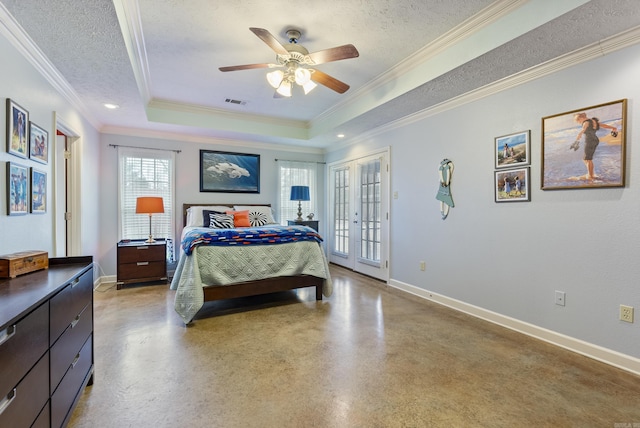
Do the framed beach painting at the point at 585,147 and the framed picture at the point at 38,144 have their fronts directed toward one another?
yes

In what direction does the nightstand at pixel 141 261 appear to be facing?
toward the camera

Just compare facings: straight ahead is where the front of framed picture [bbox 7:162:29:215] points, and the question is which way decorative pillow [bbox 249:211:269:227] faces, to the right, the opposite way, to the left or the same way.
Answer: to the right

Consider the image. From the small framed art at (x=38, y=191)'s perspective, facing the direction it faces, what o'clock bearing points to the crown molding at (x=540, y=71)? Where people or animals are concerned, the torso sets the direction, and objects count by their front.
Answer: The crown molding is roughly at 12 o'clock from the small framed art.

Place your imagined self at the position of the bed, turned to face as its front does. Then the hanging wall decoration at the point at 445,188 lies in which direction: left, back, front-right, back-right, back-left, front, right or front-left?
left

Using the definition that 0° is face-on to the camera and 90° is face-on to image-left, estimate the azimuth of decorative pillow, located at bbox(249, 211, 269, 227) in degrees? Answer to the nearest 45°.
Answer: approximately 0°

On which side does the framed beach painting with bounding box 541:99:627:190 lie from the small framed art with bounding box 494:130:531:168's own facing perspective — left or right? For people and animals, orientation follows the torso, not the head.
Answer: on its left

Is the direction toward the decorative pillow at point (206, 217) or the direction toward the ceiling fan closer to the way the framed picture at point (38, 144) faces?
the ceiling fan

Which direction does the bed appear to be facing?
toward the camera

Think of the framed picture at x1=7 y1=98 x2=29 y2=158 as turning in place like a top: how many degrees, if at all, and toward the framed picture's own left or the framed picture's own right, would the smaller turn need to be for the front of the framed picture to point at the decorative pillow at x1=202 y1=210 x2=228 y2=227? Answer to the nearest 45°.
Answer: approximately 90° to the framed picture's own left

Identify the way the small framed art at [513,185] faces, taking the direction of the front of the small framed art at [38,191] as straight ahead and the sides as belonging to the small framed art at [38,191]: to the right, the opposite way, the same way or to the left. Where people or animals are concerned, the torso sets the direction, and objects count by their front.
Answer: the opposite way

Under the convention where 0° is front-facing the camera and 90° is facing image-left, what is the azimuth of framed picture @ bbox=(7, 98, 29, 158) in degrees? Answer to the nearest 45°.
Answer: approximately 315°

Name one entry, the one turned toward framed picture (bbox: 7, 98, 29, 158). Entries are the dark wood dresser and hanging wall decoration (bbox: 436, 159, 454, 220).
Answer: the hanging wall decoration

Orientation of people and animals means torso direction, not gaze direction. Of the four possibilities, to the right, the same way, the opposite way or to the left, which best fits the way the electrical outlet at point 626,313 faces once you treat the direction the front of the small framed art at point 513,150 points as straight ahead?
the same way

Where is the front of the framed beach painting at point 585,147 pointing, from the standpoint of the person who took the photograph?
facing the viewer and to the left of the viewer

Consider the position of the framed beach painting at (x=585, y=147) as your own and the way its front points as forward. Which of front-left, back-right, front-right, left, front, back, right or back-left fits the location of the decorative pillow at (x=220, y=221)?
front-right

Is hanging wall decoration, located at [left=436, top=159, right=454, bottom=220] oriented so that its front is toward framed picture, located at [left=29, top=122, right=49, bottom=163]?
yes

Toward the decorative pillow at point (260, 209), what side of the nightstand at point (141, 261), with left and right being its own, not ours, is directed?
left

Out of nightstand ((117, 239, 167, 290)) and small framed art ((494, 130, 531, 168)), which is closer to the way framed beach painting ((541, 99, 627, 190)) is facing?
the nightstand

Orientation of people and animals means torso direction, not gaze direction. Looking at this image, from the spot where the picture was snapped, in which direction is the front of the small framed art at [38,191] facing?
facing the viewer and to the right of the viewer

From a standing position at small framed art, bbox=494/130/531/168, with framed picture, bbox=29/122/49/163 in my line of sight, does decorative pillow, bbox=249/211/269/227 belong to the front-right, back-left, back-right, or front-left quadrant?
front-right

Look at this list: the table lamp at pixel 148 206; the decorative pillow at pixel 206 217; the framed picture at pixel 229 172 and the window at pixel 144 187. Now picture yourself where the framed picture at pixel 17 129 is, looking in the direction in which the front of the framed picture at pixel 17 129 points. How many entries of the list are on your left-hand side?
4
